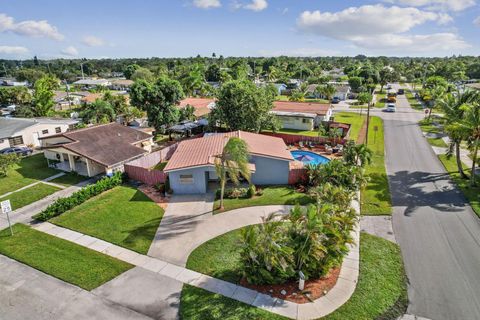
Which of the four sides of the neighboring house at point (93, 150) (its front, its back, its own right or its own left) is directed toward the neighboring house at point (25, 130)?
right

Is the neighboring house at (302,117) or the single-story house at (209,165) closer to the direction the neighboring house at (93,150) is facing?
the single-story house

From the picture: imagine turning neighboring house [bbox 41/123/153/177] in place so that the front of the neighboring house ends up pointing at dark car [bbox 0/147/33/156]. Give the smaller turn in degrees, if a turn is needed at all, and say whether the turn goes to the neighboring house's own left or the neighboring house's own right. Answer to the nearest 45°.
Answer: approximately 90° to the neighboring house's own right

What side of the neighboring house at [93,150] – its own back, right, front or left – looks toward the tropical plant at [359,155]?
left

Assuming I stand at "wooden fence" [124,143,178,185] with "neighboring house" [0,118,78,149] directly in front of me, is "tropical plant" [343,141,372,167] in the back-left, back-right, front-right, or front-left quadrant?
back-right

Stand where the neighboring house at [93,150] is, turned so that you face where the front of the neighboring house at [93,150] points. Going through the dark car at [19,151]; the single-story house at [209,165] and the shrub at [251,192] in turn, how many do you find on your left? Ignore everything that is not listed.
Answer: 2

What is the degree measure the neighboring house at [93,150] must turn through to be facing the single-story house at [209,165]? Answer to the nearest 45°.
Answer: approximately 90° to its left

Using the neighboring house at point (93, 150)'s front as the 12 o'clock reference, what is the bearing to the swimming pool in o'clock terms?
The swimming pool is roughly at 8 o'clock from the neighboring house.

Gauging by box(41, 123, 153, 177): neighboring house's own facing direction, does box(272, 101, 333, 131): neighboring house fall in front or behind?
behind

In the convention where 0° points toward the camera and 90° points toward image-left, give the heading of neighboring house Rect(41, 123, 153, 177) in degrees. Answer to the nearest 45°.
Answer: approximately 45°

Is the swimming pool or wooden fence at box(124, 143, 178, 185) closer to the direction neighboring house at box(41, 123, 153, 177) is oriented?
the wooden fence

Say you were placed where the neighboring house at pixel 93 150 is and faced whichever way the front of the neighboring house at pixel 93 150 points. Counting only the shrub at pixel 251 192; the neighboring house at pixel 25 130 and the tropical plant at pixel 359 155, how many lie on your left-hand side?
2

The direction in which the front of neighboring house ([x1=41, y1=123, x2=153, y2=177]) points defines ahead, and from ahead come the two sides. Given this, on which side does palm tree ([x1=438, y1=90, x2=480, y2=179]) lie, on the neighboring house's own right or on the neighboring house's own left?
on the neighboring house's own left

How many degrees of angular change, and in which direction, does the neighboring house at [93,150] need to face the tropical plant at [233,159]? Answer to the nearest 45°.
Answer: approximately 90° to its left

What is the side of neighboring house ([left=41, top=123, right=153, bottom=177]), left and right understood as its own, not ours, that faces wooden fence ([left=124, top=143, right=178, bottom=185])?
left
